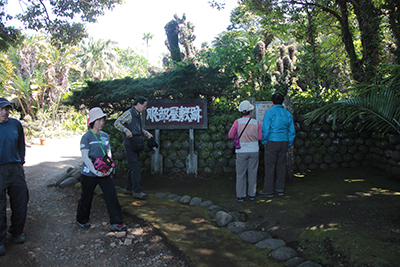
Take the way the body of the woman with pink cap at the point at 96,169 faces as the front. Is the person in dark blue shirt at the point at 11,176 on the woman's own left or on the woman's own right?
on the woman's own right

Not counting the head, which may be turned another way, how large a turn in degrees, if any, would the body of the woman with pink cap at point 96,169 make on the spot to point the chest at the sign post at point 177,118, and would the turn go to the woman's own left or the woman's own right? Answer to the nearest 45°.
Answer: approximately 90° to the woman's own left

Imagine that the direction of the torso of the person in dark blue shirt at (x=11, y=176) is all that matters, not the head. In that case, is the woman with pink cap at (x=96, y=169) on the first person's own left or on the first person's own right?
on the first person's own left

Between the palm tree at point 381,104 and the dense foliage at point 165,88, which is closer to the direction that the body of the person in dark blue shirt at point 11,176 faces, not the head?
the palm tree

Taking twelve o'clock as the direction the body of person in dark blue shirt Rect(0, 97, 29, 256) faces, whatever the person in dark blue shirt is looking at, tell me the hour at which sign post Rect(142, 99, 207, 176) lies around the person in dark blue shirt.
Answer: The sign post is roughly at 8 o'clock from the person in dark blue shirt.

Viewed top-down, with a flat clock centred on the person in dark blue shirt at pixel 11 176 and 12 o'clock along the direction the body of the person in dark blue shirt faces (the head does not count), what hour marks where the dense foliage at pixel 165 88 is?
The dense foliage is roughly at 8 o'clock from the person in dark blue shirt.

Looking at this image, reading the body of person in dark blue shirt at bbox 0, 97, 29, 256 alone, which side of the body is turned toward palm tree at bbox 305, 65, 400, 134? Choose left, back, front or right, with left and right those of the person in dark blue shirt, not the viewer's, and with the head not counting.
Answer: left

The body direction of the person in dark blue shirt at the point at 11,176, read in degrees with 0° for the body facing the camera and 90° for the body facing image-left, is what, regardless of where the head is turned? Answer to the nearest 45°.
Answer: approximately 0°

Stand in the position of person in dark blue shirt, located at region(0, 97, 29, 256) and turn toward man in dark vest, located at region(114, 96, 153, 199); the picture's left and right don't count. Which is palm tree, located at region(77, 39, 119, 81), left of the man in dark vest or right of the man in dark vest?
left
